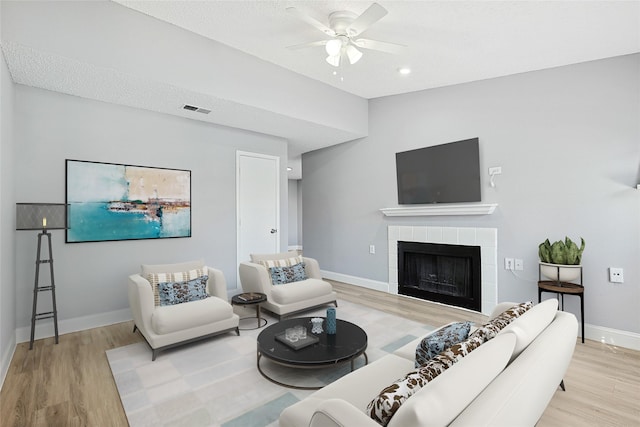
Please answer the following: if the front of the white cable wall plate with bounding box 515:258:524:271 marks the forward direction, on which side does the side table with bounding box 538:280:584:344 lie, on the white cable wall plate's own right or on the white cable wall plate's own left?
on the white cable wall plate's own left

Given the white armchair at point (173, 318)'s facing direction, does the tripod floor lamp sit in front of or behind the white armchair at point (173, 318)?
behind

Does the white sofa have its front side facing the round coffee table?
yes

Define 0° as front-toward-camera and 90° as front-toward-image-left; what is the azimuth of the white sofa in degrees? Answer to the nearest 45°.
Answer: approximately 135°

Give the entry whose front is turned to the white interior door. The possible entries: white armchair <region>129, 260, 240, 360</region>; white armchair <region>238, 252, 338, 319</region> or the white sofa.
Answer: the white sofa

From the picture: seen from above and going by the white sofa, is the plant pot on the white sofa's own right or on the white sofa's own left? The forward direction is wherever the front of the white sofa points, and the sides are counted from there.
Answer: on the white sofa's own right

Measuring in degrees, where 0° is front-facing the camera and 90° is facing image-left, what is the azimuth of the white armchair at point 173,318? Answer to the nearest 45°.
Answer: approximately 315°

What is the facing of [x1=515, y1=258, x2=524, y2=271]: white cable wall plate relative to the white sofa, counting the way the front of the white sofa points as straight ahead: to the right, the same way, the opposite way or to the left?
to the left

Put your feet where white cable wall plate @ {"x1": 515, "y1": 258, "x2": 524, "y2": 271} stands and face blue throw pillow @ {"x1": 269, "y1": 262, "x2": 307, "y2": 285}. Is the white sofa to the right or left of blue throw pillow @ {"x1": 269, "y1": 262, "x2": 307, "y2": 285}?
left

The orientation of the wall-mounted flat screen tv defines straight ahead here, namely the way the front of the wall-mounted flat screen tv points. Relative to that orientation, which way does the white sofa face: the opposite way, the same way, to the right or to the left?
to the right
